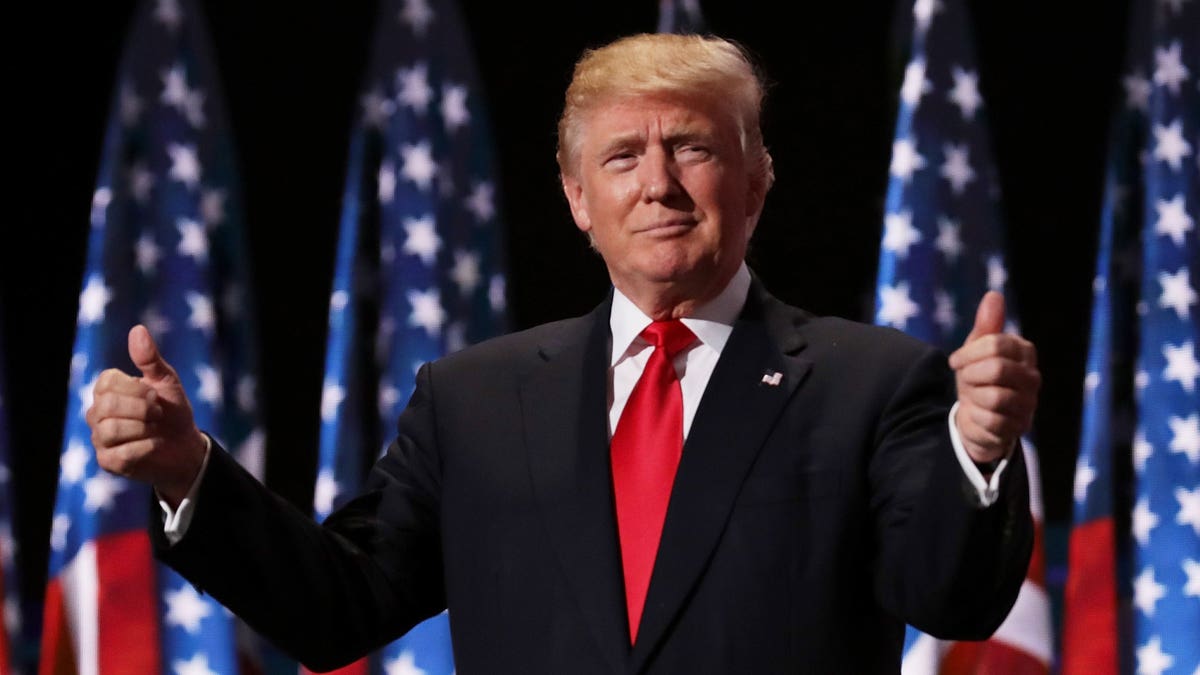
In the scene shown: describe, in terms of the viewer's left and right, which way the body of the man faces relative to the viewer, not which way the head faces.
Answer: facing the viewer

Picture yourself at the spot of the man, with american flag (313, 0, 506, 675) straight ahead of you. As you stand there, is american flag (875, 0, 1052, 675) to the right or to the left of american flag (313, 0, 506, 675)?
right

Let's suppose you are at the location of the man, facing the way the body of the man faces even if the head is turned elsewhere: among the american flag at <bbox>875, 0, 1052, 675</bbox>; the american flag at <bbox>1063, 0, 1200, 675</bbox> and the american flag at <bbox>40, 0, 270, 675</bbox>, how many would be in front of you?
0

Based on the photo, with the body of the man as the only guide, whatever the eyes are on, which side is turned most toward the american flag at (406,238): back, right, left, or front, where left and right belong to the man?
back

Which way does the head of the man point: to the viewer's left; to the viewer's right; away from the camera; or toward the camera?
toward the camera

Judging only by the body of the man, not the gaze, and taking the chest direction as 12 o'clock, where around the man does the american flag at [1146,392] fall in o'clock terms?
The american flag is roughly at 7 o'clock from the man.

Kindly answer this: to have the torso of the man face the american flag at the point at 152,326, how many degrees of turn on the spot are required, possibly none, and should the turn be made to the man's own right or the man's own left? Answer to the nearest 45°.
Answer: approximately 135° to the man's own right
